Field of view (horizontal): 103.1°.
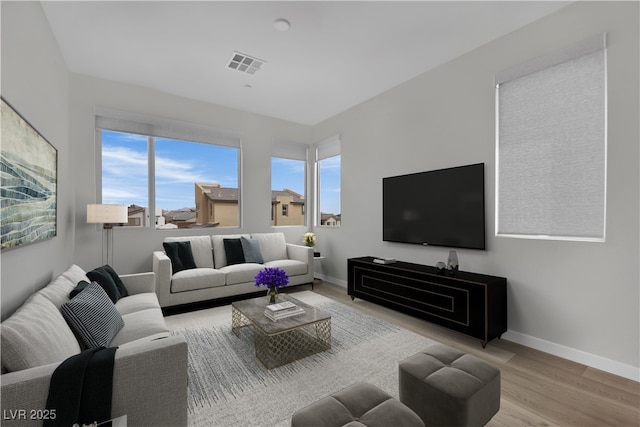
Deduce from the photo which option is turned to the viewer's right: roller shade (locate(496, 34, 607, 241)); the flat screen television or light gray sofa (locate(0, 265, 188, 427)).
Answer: the light gray sofa

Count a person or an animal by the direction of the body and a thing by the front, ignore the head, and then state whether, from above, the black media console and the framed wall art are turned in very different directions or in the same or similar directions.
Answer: very different directions

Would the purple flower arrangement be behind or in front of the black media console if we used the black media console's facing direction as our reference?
in front

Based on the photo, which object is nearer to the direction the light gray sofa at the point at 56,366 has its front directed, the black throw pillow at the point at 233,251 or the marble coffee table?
the marble coffee table

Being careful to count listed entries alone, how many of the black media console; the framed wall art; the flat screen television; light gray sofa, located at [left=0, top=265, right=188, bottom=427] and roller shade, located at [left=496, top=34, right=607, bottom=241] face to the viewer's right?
2

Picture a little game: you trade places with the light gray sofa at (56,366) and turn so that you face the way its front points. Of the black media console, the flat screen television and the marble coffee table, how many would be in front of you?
3

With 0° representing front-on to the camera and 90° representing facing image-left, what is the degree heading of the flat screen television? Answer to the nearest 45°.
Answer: approximately 45°

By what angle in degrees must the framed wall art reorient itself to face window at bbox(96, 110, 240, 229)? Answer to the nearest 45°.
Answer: approximately 45° to its left

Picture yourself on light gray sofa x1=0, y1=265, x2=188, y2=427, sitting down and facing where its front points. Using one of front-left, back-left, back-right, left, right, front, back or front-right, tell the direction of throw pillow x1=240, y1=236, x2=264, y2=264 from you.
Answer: front-left

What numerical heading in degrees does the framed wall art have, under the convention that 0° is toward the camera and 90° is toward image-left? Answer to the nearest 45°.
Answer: approximately 270°

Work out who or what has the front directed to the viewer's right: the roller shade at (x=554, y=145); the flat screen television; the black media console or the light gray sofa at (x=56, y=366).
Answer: the light gray sofa

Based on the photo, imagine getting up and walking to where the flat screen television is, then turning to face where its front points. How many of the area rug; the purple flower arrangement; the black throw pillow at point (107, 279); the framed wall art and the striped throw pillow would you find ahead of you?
5

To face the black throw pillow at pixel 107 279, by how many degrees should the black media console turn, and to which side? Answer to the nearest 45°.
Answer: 0° — it already faces it

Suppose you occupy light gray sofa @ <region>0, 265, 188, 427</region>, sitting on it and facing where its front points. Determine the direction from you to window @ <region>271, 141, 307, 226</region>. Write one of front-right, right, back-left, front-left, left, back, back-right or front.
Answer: front-left

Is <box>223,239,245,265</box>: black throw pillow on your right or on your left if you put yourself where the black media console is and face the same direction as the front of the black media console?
on your right

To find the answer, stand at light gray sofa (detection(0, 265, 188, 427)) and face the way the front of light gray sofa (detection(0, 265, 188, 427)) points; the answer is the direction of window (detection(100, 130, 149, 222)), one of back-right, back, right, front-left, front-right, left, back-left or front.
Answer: left

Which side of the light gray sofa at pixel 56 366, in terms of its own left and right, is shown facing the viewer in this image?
right

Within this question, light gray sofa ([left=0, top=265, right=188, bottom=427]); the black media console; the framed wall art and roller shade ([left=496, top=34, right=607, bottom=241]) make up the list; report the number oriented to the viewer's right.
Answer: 2
